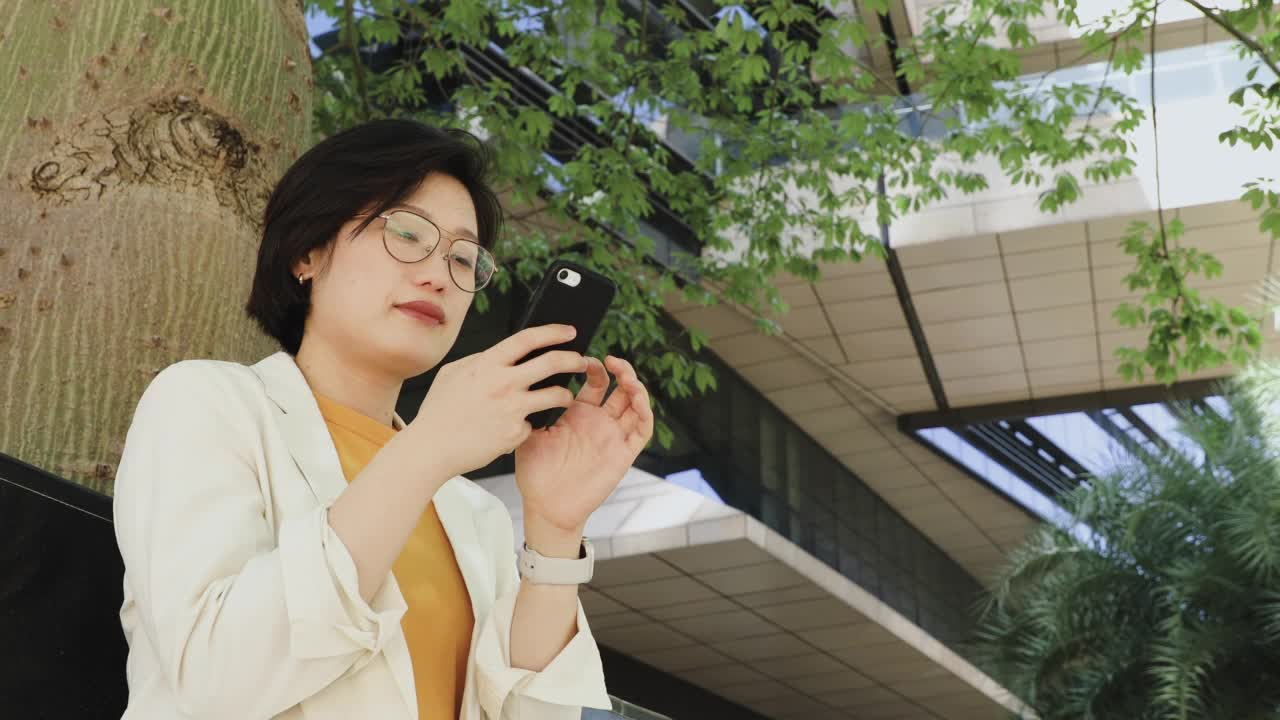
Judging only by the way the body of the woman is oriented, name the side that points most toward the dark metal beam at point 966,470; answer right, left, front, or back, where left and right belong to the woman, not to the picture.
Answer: left

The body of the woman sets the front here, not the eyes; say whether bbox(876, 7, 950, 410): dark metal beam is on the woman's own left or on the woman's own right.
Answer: on the woman's own left

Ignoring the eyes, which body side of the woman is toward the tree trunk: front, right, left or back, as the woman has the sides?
back

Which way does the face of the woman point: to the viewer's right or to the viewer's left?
to the viewer's right

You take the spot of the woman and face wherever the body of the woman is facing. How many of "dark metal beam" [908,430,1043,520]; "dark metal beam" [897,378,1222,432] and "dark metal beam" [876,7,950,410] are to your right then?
0

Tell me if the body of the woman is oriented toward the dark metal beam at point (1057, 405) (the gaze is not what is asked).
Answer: no

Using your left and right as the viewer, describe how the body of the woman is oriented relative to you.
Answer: facing the viewer and to the right of the viewer
